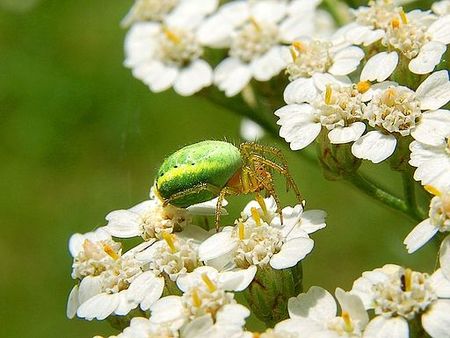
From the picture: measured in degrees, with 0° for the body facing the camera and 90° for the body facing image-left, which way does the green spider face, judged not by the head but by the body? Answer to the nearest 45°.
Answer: approximately 270°

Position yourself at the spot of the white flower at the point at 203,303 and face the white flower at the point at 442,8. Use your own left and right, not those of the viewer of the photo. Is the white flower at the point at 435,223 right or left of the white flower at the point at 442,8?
right

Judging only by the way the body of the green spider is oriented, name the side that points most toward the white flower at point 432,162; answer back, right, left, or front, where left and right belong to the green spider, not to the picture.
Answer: front

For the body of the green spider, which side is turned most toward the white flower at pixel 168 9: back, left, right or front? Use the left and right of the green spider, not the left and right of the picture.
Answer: left

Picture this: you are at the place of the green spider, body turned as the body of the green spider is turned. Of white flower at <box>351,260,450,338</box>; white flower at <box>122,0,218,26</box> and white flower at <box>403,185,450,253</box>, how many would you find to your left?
1

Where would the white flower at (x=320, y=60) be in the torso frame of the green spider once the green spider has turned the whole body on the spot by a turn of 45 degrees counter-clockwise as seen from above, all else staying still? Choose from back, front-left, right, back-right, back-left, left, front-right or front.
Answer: front

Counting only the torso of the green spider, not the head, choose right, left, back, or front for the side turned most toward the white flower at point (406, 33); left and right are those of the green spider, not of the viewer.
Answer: front

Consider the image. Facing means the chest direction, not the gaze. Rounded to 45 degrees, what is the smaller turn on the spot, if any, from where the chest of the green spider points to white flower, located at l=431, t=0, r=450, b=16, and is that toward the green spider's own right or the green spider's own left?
approximately 45° to the green spider's own left

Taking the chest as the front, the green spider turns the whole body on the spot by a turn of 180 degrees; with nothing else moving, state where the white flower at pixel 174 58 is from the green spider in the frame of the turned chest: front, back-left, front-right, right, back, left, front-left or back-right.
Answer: right

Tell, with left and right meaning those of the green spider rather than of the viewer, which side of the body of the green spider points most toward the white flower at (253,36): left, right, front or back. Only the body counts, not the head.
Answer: left
